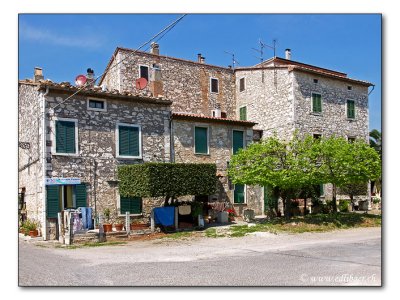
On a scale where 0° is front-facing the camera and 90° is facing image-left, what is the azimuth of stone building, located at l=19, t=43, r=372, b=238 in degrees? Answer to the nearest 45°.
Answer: approximately 315°

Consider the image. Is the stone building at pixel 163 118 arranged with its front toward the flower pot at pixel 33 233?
no

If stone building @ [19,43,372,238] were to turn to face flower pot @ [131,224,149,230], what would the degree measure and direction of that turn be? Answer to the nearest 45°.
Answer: approximately 45° to its right
